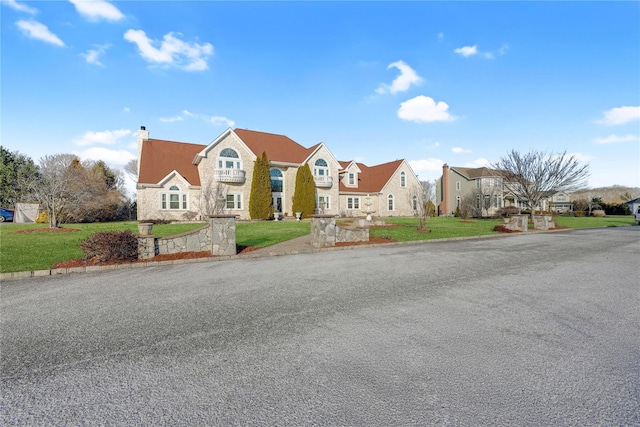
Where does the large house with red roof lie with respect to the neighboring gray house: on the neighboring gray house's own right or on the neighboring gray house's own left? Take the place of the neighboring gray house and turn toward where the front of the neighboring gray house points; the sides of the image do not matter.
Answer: on the neighboring gray house's own right

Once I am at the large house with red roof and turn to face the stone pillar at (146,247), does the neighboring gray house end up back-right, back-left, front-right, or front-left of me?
back-left

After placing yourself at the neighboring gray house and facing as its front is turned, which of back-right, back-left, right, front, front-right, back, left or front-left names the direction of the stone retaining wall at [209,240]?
front-right

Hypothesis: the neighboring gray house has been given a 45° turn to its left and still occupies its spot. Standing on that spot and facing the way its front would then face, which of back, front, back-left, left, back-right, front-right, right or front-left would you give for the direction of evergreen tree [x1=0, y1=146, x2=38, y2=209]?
back-right

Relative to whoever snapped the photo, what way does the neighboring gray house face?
facing the viewer and to the right of the viewer

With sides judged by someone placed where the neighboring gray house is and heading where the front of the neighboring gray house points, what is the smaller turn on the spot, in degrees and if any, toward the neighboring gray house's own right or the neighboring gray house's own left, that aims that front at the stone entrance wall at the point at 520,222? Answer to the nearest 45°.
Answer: approximately 45° to the neighboring gray house's own right

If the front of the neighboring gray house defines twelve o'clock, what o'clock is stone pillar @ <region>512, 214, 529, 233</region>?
The stone pillar is roughly at 1 o'clock from the neighboring gray house.

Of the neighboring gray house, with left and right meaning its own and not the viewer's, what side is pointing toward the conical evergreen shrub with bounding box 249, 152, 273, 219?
right

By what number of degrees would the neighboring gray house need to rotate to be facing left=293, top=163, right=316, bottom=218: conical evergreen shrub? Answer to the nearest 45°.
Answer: approximately 90° to its right

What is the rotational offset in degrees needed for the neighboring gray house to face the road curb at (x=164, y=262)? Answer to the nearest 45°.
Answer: approximately 45° to its right
